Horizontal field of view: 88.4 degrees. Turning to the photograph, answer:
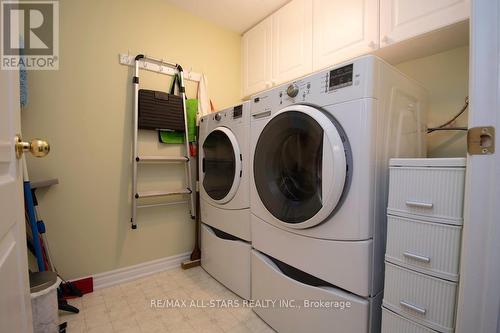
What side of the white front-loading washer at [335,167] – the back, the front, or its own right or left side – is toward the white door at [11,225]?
front

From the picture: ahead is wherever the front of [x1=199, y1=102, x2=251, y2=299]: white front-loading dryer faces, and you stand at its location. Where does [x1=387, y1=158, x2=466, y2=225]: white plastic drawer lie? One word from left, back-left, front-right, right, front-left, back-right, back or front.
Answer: left

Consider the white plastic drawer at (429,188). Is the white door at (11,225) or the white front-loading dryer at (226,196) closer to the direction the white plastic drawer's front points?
the white door

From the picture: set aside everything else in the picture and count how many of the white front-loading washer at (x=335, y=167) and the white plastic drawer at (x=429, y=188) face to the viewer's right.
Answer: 0

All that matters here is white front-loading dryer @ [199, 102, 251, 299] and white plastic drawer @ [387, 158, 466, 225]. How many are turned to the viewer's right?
0

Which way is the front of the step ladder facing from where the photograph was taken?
facing the viewer and to the right of the viewer

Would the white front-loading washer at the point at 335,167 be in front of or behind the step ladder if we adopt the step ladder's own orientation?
in front

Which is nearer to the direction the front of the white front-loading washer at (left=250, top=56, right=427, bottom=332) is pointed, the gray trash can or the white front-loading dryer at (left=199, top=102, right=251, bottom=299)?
the gray trash can

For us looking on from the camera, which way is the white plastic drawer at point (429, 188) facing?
facing the viewer and to the left of the viewer

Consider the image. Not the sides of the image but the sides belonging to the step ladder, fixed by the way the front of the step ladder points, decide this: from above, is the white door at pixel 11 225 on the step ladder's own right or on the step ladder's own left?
on the step ladder's own right

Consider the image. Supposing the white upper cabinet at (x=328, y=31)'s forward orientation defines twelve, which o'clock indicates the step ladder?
The step ladder is roughly at 1 o'clock from the white upper cabinet.

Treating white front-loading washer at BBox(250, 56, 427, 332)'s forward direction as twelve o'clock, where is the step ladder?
The step ladder is roughly at 2 o'clock from the white front-loading washer.

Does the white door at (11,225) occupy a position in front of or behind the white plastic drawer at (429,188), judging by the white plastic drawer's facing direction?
in front
